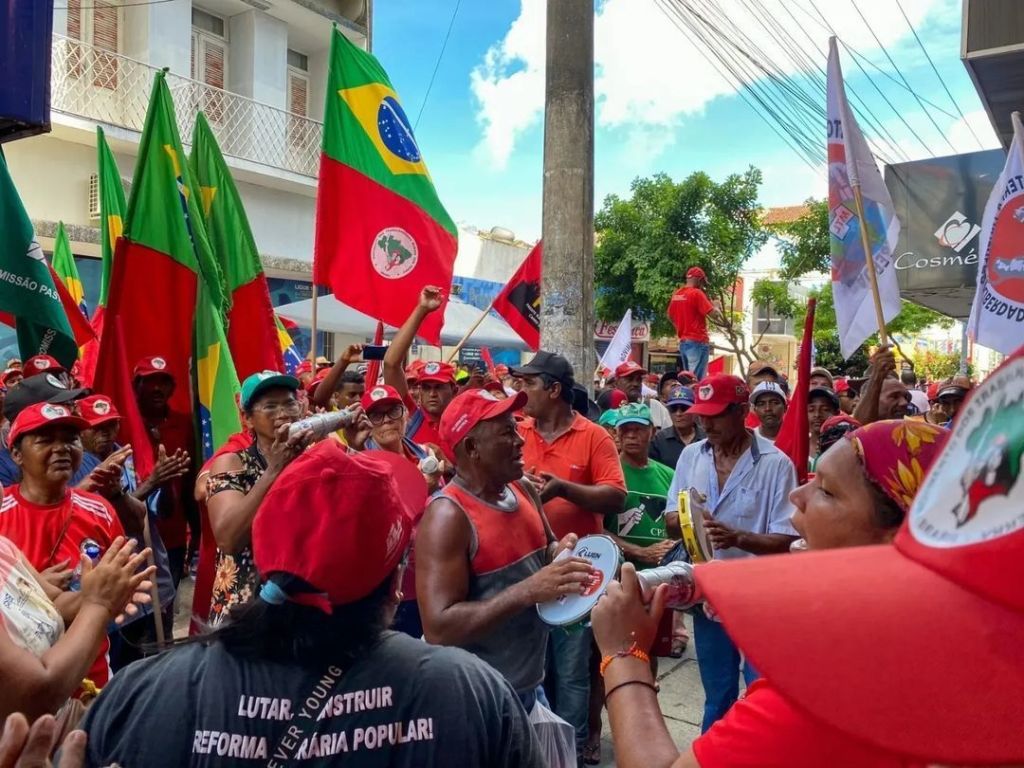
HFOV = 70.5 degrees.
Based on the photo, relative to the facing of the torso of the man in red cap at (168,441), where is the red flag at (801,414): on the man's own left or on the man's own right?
on the man's own left

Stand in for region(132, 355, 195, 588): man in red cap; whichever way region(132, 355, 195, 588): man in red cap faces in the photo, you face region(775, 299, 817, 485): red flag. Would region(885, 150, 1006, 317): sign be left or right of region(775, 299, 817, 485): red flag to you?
left

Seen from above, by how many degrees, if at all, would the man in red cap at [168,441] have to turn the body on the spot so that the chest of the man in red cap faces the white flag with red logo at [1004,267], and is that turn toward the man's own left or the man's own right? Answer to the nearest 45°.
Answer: approximately 45° to the man's own left

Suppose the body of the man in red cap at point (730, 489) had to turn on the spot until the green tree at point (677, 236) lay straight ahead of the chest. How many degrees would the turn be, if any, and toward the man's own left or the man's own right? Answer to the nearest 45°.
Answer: approximately 135° to the man's own right

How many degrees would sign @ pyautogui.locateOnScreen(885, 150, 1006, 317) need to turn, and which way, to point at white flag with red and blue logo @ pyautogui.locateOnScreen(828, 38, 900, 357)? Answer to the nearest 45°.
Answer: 0° — it already faces it

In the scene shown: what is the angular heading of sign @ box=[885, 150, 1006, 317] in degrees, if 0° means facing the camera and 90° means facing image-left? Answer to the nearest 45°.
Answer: approximately 0°

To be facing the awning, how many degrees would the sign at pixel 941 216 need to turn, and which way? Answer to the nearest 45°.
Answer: approximately 90° to its right

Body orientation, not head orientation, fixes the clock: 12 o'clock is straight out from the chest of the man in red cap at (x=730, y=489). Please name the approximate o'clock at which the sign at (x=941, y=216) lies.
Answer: The sign is roughly at 5 o'clock from the man in red cap.

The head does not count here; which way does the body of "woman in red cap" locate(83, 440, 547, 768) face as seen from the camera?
away from the camera

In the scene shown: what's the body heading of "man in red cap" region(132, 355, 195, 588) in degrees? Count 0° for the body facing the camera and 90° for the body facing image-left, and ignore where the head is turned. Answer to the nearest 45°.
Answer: approximately 0°
